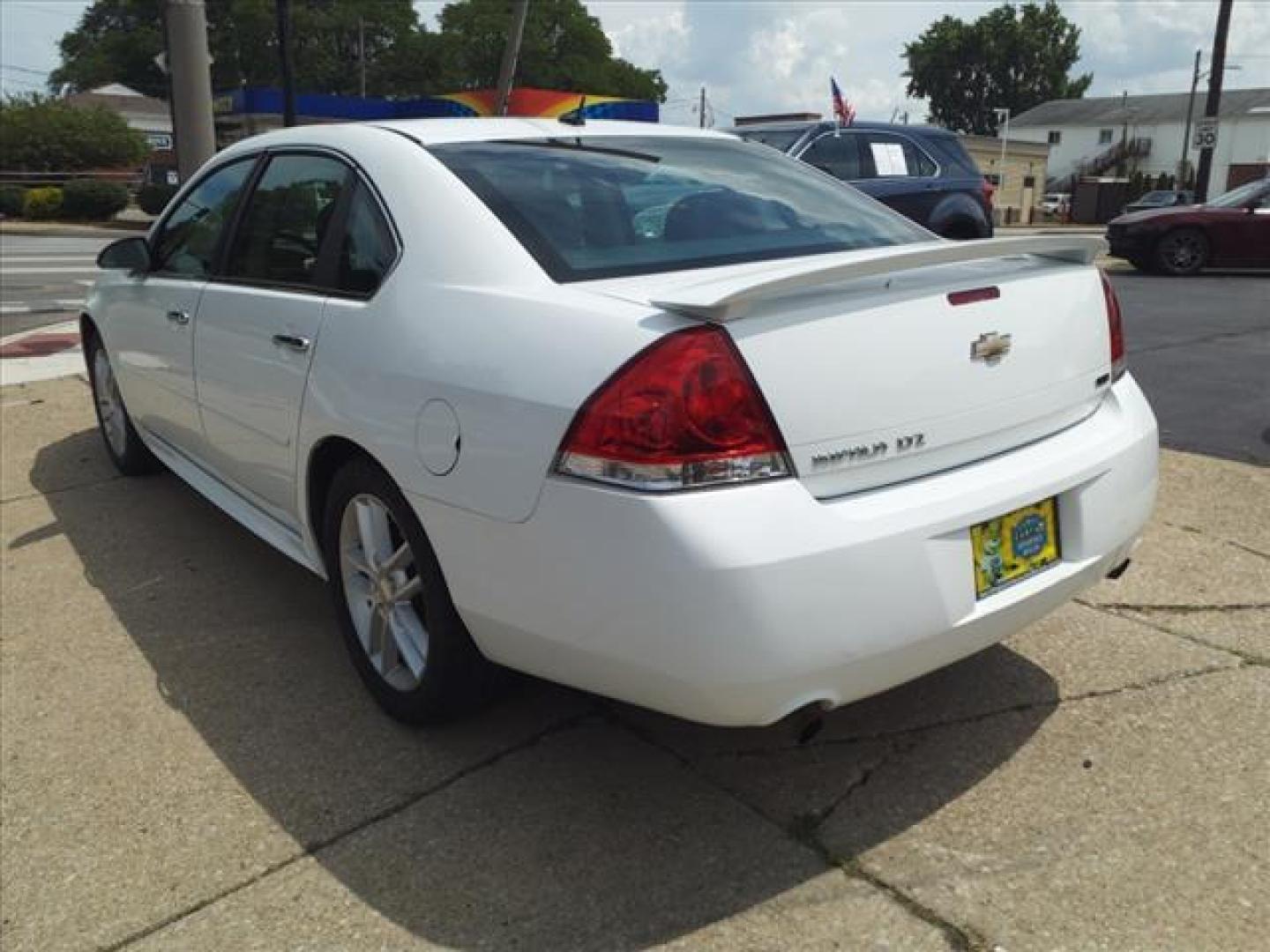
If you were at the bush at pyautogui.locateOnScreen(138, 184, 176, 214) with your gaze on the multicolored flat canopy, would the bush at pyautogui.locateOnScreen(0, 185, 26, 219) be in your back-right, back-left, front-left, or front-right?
back-left

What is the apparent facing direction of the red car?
to the viewer's left

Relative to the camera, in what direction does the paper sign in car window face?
facing the viewer

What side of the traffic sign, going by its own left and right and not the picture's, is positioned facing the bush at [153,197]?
right

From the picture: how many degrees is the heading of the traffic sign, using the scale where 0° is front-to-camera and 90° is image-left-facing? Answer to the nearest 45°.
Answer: approximately 0°

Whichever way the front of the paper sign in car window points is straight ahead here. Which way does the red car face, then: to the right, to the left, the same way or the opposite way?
to the right

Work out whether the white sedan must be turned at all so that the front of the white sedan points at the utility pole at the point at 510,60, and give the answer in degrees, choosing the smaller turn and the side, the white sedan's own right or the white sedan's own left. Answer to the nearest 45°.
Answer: approximately 45° to the white sedan's own right

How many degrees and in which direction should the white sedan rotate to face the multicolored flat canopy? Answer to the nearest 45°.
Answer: approximately 45° to its right

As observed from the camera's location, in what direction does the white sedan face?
facing away from the viewer and to the left of the viewer

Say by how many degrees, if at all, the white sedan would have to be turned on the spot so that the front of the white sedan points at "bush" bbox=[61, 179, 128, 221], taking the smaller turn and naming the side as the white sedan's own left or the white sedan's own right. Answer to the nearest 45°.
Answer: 0° — it already faces it

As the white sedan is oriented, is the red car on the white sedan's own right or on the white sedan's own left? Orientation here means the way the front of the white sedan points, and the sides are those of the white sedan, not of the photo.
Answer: on the white sedan's own right

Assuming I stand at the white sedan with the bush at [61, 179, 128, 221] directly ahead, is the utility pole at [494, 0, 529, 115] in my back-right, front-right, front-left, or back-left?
front-right
